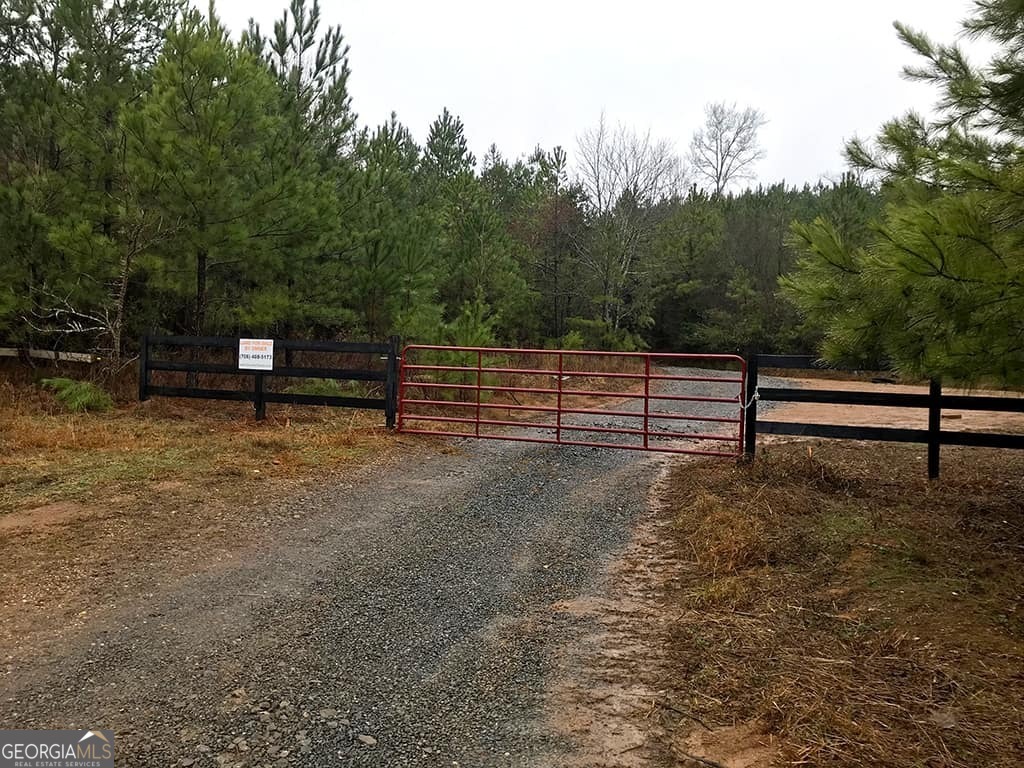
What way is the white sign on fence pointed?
toward the camera

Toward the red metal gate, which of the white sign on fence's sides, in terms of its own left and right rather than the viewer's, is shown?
left

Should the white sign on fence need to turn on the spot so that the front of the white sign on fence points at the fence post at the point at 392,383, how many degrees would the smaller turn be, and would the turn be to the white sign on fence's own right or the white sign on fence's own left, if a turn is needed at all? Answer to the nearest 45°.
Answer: approximately 90° to the white sign on fence's own left

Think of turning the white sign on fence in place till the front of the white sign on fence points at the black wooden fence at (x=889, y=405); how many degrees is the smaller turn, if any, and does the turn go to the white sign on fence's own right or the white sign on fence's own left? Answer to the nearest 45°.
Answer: approximately 45° to the white sign on fence's own left

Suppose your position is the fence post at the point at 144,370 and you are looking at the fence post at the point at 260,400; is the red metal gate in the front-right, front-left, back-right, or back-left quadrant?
front-left

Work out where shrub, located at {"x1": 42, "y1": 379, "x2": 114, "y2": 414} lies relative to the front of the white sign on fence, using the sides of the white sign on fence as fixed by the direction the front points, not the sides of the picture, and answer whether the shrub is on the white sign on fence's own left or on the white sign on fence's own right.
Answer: on the white sign on fence's own right

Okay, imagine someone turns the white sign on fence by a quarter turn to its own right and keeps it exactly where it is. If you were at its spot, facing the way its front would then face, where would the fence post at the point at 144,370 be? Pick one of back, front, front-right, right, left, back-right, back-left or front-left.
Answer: front-right

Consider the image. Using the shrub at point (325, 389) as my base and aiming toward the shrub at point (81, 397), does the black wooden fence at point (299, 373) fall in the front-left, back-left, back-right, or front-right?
front-left

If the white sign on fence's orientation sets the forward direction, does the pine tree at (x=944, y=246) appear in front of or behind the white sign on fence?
in front

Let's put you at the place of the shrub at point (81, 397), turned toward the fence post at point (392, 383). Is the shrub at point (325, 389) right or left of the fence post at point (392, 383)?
left

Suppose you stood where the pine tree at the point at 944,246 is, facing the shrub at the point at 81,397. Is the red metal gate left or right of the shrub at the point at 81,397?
right
